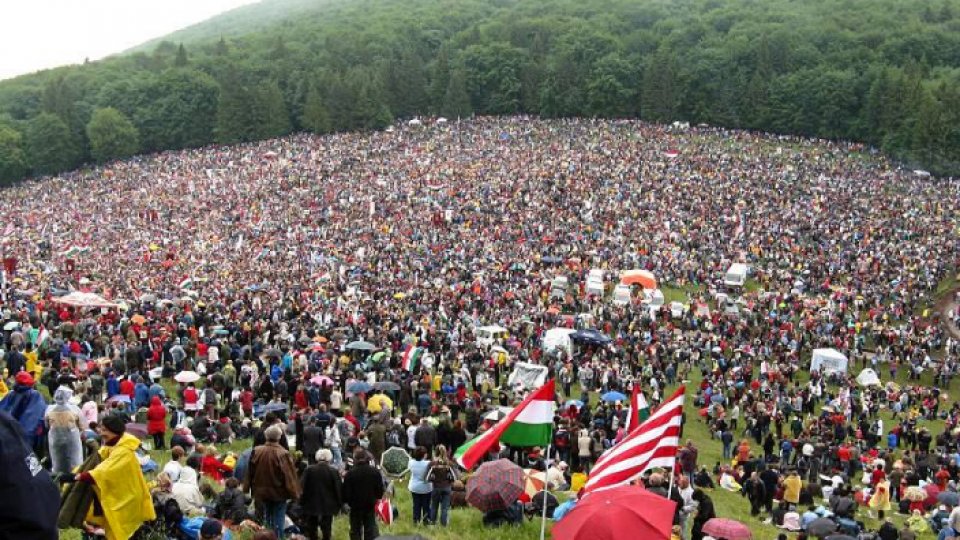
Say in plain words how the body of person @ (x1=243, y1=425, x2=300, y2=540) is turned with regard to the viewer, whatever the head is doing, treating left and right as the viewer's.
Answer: facing away from the viewer

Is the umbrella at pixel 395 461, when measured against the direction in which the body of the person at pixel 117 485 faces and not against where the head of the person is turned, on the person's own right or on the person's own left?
on the person's own right

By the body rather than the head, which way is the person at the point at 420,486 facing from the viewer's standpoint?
away from the camera

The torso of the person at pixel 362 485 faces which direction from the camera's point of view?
away from the camera

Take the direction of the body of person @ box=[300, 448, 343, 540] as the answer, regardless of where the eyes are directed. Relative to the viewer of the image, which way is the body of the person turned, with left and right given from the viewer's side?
facing away from the viewer

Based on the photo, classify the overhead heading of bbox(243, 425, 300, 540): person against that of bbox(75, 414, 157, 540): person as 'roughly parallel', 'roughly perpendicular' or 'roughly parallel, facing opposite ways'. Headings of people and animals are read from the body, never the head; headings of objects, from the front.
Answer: roughly perpendicular

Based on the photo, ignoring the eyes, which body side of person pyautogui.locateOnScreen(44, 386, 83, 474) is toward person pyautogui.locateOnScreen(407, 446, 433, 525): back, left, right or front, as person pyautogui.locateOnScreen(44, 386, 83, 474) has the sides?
right

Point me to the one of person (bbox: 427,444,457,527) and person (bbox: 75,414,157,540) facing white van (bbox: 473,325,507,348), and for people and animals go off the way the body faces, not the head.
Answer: person (bbox: 427,444,457,527)

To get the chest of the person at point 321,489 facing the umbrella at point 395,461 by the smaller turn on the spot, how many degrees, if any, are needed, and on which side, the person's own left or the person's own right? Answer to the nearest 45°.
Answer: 0° — they already face it

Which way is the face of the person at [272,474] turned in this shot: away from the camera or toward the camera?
away from the camera

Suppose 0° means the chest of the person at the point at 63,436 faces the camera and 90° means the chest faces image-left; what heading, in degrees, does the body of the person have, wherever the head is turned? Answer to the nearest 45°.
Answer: approximately 180°
